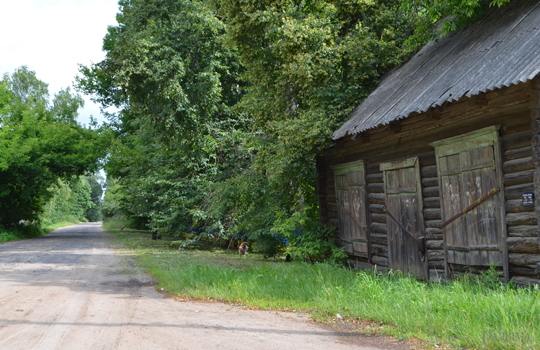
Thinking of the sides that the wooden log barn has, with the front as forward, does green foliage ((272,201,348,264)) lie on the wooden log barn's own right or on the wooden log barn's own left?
on the wooden log barn's own right

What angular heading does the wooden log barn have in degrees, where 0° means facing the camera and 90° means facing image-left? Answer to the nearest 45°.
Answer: approximately 45°

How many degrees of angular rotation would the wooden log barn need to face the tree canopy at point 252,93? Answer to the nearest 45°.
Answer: approximately 90° to its right
